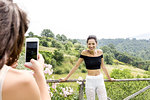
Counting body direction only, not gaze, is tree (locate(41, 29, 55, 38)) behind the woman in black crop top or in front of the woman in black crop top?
behind

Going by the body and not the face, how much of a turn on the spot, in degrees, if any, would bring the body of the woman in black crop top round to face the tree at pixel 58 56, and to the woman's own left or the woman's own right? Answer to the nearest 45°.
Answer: approximately 180°

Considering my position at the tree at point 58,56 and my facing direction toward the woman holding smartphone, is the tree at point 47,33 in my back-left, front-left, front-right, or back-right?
back-right

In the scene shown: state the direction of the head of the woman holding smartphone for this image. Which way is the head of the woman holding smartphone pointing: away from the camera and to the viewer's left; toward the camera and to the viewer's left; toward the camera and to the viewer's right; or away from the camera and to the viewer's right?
away from the camera and to the viewer's right

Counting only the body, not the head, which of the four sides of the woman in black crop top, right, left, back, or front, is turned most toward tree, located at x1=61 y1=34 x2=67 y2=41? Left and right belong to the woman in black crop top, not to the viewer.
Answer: back

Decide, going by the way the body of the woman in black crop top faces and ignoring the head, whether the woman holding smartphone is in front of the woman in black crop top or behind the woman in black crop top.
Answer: in front

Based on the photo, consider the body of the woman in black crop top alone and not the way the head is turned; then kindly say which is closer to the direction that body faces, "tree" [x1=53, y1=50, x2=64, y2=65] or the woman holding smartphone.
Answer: the woman holding smartphone

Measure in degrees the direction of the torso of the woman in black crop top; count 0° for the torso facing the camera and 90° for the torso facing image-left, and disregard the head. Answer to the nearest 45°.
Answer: approximately 0°

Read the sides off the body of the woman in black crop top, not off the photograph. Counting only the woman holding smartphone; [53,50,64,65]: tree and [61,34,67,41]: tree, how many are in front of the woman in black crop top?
1
